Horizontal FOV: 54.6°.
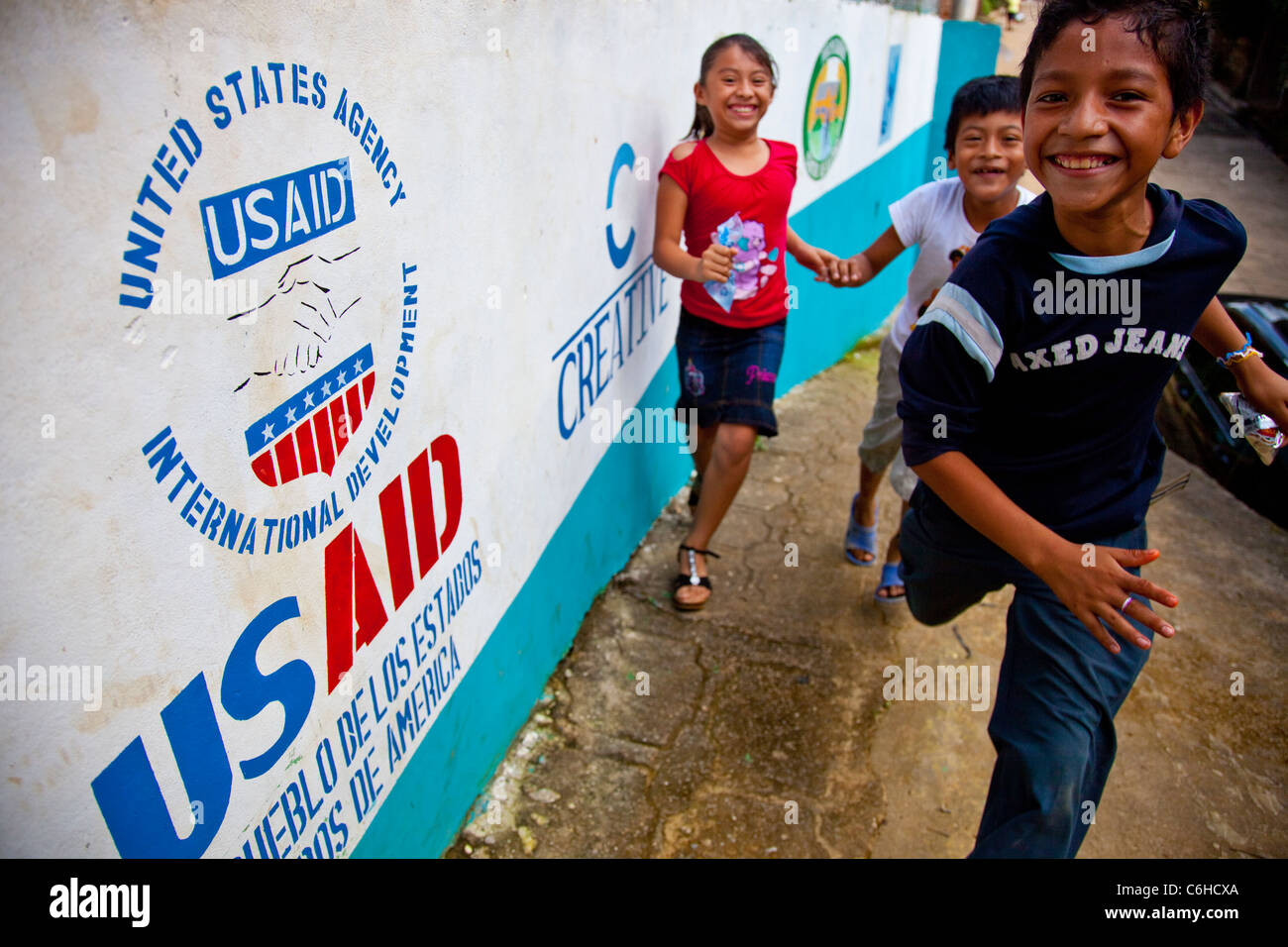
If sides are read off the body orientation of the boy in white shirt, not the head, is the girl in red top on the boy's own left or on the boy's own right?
on the boy's own right

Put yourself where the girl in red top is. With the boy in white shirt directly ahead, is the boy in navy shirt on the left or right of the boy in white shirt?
right

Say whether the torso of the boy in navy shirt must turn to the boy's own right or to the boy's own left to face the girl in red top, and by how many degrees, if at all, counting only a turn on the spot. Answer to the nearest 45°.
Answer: approximately 135° to the boy's own right

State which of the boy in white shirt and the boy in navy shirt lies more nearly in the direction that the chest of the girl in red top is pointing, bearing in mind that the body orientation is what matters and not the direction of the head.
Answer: the boy in navy shirt

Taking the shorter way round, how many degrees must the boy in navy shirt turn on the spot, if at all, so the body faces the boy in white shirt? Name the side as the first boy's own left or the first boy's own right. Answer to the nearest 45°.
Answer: approximately 180°

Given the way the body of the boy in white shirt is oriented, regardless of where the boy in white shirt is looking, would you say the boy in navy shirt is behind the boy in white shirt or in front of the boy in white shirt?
in front

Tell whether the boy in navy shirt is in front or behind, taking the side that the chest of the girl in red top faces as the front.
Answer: in front

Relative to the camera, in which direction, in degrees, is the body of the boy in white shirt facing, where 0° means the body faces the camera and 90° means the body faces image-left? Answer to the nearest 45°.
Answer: approximately 0°
